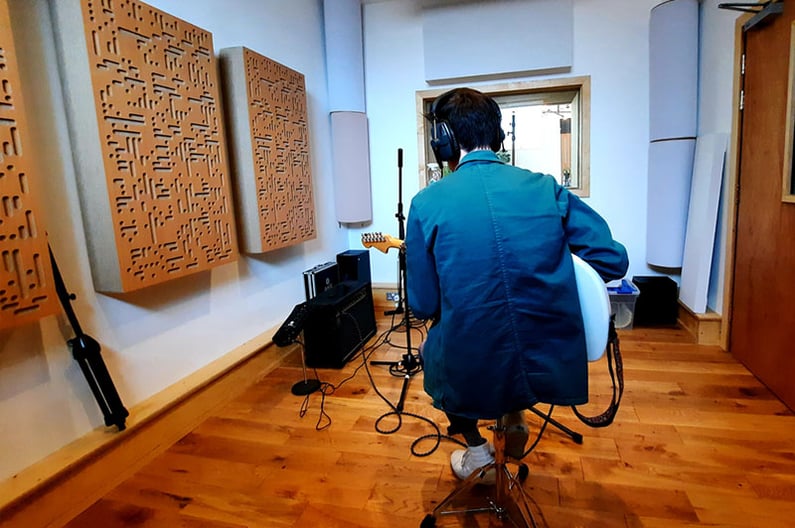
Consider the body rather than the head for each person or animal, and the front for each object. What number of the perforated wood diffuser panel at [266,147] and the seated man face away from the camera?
1

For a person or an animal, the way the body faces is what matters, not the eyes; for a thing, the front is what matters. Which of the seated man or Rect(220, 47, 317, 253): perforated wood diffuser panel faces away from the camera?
the seated man

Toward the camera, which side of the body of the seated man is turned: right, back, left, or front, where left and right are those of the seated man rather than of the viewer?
back

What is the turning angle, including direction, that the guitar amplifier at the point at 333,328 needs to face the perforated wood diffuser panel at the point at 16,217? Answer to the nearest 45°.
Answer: approximately 90° to its right

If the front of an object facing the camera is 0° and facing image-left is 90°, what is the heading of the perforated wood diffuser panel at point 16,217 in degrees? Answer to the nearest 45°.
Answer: approximately 315°

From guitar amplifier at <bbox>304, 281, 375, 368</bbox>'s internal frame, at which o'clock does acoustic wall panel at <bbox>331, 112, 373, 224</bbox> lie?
The acoustic wall panel is roughly at 8 o'clock from the guitar amplifier.
